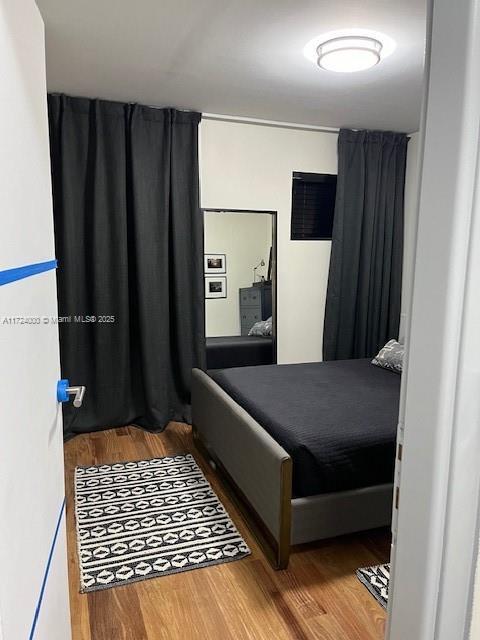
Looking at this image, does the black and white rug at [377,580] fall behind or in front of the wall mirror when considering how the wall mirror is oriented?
in front

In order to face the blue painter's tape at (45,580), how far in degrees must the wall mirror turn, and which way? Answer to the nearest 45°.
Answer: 0° — it already faces it

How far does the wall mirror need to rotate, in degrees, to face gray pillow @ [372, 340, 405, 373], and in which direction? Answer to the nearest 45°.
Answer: approximately 45° to its left

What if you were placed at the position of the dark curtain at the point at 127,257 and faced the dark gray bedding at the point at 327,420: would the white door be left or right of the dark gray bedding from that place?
right

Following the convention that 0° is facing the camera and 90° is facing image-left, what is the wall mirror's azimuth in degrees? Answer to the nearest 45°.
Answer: approximately 0°

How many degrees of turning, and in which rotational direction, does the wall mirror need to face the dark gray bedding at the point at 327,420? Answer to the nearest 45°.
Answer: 0° — it already faces it

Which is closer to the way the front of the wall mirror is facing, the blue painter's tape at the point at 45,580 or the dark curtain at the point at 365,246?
the blue painter's tape

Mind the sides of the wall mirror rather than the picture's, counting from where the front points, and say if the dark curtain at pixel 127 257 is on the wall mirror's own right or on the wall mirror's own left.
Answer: on the wall mirror's own right

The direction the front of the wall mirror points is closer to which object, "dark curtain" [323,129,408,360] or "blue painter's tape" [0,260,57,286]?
the blue painter's tape

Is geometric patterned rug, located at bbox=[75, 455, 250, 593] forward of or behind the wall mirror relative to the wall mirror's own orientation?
forward

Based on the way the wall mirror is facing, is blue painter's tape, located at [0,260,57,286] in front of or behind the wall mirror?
in front

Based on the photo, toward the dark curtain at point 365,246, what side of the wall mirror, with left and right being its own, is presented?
left
